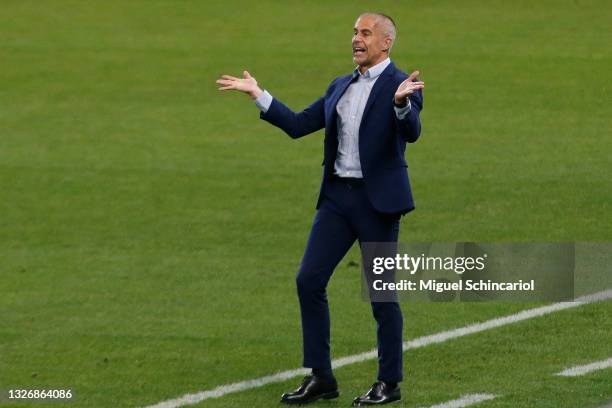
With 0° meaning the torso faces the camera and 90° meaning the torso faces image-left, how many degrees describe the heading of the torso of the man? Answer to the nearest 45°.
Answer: approximately 45°
